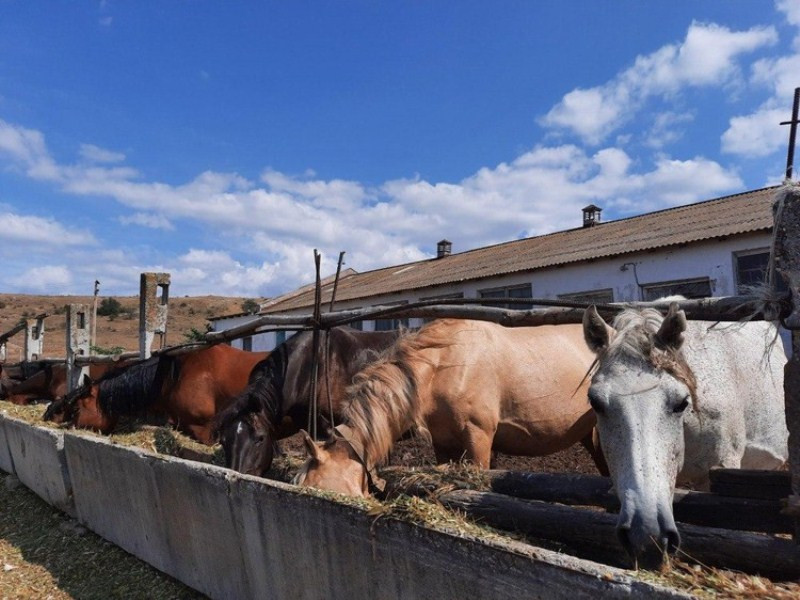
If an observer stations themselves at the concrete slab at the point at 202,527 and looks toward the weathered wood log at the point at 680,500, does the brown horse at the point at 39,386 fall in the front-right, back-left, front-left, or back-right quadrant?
back-left

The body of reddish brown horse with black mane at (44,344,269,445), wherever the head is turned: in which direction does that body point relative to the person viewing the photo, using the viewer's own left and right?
facing to the left of the viewer

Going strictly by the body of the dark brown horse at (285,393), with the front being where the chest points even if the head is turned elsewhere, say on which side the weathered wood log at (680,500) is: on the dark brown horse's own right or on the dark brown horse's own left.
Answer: on the dark brown horse's own left

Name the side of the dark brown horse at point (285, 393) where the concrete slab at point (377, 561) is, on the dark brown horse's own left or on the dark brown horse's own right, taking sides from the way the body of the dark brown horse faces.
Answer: on the dark brown horse's own left

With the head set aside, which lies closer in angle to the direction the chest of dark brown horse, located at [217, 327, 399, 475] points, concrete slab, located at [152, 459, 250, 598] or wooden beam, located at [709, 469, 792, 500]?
the concrete slab

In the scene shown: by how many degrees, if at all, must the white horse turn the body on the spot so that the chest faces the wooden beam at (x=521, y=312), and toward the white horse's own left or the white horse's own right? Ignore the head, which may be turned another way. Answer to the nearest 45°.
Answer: approximately 90° to the white horse's own right

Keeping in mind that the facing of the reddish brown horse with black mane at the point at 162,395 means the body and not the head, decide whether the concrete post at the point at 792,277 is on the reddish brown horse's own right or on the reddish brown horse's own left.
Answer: on the reddish brown horse's own left

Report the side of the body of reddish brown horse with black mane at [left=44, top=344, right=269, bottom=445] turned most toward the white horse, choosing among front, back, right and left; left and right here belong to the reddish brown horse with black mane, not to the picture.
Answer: left

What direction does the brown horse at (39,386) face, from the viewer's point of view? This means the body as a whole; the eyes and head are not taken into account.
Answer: to the viewer's left

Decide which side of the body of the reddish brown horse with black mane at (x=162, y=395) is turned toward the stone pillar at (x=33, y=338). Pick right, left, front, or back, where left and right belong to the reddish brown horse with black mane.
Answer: right

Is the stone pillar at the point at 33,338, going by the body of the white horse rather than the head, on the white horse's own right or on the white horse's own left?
on the white horse's own right

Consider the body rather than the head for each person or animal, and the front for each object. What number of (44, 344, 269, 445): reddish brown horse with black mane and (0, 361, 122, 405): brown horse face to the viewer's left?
2

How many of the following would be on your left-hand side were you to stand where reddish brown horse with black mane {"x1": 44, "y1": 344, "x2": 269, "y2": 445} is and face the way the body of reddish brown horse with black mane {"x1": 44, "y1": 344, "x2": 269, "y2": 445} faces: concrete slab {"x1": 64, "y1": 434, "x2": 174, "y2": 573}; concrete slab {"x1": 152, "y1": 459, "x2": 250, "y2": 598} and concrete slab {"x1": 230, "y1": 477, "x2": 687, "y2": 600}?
3
